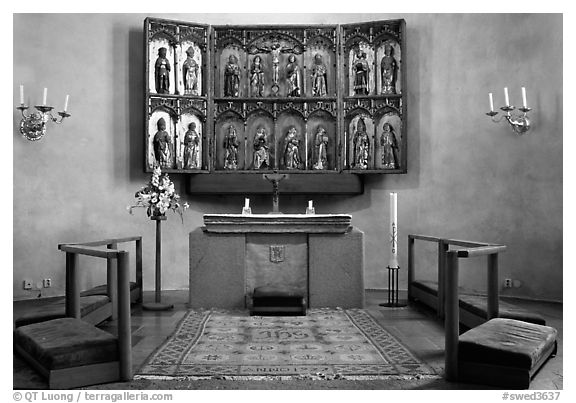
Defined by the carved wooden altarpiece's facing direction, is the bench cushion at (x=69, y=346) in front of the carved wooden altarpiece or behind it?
in front

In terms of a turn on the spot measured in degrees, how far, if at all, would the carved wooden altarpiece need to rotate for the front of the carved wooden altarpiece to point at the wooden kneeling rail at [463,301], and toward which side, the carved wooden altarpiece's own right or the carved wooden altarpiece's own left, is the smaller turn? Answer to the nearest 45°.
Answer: approximately 45° to the carved wooden altarpiece's own left

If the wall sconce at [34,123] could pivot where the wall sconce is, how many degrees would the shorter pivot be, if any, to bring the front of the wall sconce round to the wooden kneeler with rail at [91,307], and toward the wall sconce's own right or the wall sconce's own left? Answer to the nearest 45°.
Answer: approximately 45° to the wall sconce's own right

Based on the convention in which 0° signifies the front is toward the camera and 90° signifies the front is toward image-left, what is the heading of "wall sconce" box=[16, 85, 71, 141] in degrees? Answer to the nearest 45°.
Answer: approximately 315°

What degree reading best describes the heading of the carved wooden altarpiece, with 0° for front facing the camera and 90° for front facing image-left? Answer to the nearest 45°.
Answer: approximately 0°

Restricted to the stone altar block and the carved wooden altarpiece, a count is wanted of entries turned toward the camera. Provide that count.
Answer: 2

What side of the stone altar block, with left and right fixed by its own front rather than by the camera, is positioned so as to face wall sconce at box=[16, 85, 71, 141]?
right
